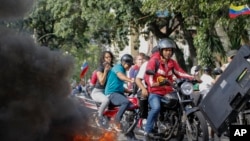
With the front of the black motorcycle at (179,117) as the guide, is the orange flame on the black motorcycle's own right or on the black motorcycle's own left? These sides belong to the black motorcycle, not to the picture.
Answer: on the black motorcycle's own right

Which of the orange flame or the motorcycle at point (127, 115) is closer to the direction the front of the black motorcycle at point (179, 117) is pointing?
the orange flame

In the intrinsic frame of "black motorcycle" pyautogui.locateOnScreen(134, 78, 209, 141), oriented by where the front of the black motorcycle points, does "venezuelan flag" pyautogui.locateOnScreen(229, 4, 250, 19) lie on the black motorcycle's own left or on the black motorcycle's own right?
on the black motorcycle's own left

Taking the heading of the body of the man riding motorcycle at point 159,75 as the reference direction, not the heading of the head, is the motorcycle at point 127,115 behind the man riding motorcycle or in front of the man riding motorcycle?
behind

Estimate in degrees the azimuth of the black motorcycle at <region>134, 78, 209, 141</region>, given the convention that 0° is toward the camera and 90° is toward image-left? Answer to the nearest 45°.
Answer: approximately 315°

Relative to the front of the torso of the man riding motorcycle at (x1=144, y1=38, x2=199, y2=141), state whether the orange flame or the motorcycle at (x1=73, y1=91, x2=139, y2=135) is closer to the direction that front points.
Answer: the orange flame

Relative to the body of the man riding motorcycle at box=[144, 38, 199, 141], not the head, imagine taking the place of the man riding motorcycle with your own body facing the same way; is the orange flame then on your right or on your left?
on your right

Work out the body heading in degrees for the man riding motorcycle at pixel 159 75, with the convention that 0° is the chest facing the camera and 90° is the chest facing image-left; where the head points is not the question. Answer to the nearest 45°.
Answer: approximately 315°
